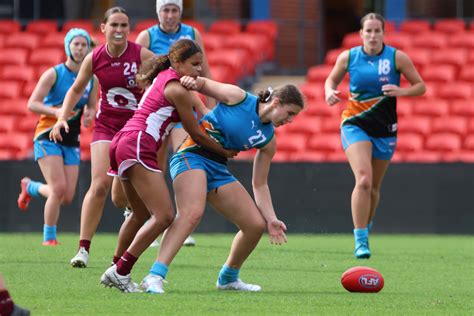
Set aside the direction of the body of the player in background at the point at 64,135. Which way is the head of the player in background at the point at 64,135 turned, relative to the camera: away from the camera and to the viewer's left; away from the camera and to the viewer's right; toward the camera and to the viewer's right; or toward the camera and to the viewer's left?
toward the camera and to the viewer's right

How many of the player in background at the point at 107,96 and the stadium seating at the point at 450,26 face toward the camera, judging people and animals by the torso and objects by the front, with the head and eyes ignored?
2

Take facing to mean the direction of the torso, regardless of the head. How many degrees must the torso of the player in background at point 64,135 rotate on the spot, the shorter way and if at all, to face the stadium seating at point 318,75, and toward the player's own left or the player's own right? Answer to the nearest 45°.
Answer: approximately 90° to the player's own left

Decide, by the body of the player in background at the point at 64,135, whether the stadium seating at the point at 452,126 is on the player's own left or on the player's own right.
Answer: on the player's own left

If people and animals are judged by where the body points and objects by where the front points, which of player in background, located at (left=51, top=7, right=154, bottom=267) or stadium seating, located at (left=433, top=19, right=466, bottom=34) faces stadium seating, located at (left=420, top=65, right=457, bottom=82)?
stadium seating, located at (left=433, top=19, right=466, bottom=34)

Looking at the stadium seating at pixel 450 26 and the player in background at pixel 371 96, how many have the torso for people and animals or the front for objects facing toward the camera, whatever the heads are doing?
2

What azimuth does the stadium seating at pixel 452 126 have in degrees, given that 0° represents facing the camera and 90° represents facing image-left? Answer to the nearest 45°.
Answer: approximately 0°

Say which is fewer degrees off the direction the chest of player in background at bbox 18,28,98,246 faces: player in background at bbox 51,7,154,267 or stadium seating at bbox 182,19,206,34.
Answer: the player in background

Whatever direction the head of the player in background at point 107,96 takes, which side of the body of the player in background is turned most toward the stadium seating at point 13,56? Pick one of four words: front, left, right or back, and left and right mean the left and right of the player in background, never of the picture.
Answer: back

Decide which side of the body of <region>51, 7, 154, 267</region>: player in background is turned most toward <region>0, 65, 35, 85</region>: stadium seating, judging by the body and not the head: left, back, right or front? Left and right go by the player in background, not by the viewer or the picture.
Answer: back
